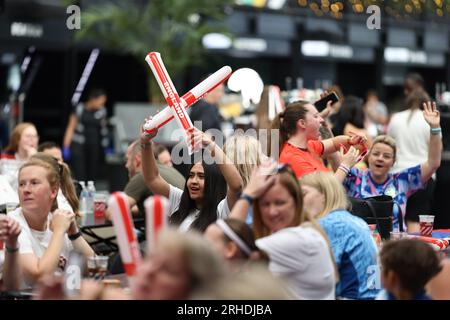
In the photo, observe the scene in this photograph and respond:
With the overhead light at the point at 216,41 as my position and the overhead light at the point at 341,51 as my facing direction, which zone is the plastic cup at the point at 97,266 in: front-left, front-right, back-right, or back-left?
back-right

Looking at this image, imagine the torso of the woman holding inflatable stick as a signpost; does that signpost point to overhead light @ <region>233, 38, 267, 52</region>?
no

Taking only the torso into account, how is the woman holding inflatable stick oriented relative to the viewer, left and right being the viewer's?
facing the viewer and to the left of the viewer

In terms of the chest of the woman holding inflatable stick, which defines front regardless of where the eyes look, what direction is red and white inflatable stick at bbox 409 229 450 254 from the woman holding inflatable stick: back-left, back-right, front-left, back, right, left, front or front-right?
back-left

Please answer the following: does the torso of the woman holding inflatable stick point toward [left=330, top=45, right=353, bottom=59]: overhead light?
no

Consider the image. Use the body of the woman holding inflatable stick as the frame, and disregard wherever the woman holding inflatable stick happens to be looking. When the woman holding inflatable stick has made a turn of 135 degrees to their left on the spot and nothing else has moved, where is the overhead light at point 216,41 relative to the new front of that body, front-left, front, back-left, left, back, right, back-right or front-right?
left

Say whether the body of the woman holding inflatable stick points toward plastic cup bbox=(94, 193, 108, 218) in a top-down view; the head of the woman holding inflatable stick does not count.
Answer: no

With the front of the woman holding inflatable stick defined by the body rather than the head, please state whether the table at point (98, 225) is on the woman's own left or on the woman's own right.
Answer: on the woman's own right

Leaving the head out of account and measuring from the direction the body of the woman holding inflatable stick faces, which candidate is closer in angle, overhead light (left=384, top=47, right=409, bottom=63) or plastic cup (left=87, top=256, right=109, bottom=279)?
the plastic cup

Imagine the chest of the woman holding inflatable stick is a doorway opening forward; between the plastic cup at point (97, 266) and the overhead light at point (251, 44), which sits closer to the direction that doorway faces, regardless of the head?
the plastic cup

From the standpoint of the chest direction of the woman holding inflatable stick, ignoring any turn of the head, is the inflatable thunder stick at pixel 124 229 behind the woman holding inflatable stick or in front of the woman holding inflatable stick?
in front

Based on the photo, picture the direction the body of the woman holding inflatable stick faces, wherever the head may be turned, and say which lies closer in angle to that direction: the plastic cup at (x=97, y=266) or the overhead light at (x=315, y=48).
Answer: the plastic cup
